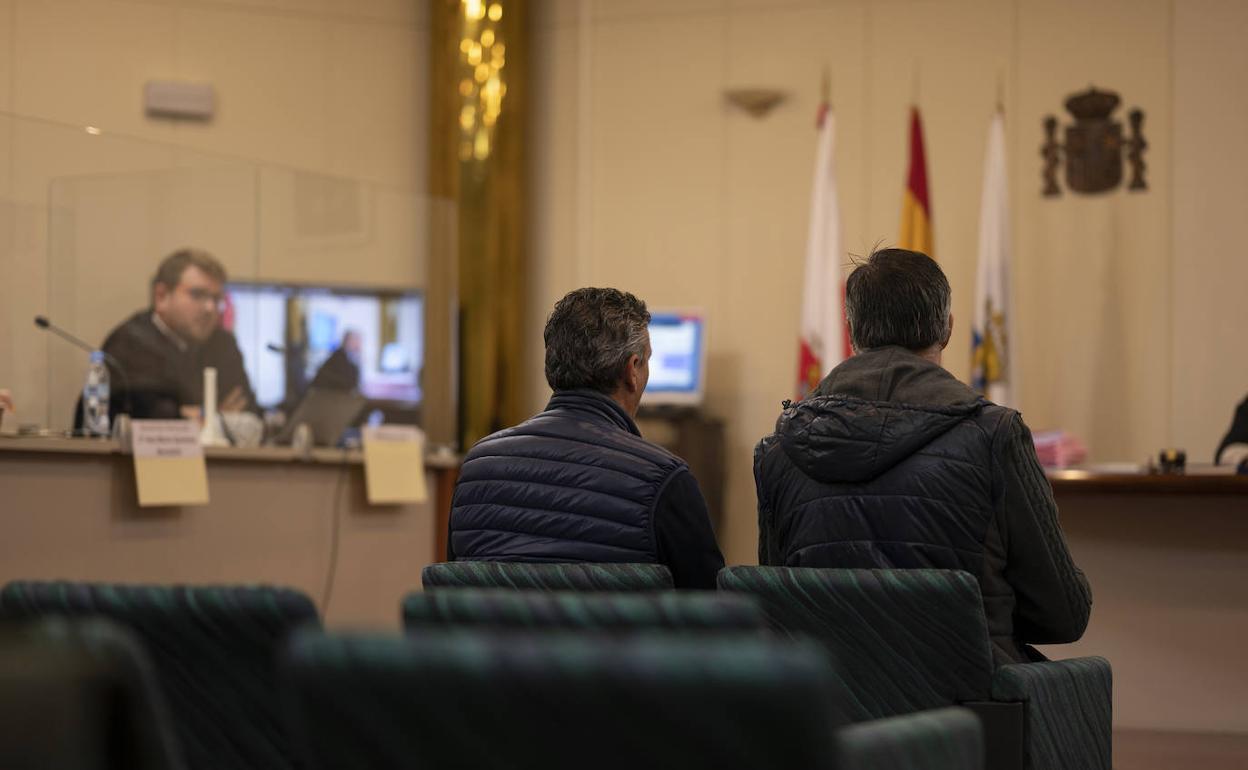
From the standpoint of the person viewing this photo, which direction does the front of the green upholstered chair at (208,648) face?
facing away from the viewer

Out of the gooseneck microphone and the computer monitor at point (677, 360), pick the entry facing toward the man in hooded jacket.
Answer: the computer monitor

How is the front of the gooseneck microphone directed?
to the viewer's left

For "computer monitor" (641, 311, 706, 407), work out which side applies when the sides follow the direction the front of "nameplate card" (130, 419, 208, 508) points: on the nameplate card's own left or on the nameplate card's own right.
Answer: on the nameplate card's own left

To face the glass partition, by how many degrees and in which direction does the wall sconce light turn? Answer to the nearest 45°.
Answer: approximately 45° to its right

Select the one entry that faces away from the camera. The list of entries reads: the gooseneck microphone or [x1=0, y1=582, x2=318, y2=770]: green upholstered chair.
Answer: the green upholstered chair

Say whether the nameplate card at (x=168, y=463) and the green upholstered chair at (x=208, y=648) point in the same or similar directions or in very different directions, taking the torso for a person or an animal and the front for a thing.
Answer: very different directions
